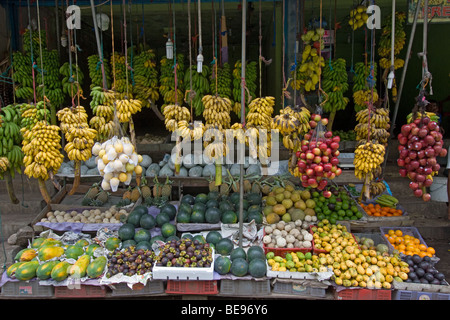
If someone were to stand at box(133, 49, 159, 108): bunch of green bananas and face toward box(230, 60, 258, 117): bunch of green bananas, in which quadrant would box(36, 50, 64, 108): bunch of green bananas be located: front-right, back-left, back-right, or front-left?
back-right

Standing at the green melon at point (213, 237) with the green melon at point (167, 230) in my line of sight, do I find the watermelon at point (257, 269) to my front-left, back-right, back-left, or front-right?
back-left

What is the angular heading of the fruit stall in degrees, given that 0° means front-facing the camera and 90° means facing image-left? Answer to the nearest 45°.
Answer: approximately 0°
